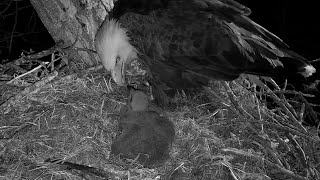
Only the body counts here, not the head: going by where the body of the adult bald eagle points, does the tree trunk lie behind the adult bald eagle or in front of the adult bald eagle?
in front

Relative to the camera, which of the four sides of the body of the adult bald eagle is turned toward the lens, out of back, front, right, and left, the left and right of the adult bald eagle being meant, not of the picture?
left
